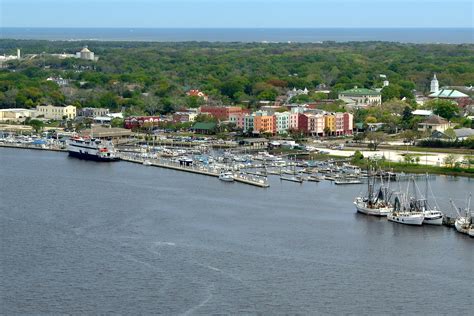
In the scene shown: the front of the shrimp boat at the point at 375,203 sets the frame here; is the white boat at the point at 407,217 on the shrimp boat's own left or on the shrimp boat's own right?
on the shrimp boat's own left

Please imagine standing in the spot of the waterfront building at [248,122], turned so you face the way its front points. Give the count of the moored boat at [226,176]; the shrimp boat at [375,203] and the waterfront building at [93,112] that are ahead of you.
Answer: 2

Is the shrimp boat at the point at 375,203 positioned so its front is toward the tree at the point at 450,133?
no

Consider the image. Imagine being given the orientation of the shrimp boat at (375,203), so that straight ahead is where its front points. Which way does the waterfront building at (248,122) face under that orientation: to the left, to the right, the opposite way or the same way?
to the left

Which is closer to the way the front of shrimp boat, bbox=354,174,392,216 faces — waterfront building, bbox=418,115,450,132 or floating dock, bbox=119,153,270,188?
the floating dock

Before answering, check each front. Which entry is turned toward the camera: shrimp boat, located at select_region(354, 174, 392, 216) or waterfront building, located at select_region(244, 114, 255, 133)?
the waterfront building

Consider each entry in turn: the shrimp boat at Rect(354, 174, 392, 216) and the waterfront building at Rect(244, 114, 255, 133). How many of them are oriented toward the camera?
1

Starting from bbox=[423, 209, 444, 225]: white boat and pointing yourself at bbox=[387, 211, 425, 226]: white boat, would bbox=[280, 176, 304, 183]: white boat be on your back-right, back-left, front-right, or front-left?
front-right

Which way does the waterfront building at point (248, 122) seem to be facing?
toward the camera

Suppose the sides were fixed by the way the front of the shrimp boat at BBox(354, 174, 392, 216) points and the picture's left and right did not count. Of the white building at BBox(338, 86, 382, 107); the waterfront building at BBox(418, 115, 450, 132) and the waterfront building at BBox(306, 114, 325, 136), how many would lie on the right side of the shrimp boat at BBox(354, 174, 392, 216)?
3

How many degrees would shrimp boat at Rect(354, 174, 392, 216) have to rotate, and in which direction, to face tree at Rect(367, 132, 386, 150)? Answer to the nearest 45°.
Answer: approximately 90° to its right

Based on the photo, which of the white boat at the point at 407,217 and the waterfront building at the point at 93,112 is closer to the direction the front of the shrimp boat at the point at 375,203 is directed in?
the waterfront building

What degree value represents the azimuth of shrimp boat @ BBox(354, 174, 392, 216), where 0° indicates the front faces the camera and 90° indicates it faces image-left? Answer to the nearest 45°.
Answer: approximately 90°

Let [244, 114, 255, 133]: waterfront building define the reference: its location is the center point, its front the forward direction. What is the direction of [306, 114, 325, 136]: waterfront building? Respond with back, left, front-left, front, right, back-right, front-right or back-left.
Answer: left
